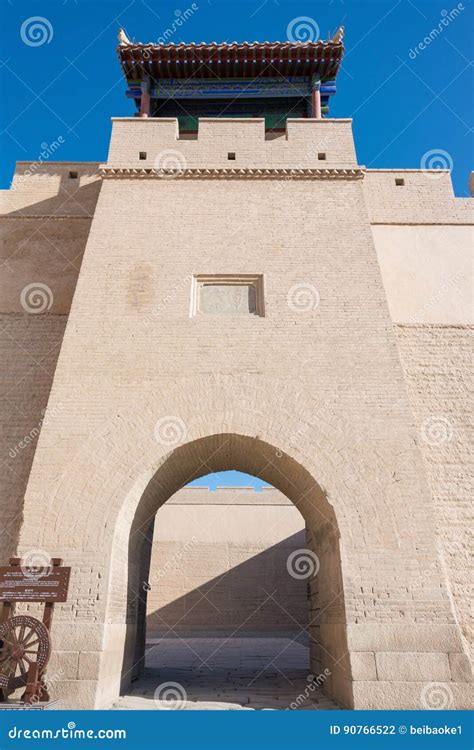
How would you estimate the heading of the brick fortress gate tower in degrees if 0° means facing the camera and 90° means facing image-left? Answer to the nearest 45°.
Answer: approximately 0°

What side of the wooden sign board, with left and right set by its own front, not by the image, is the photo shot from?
front
